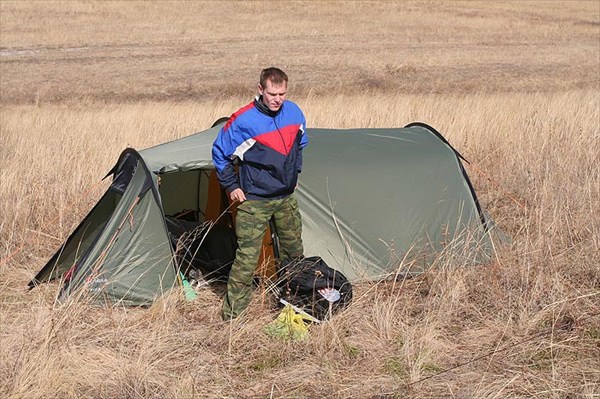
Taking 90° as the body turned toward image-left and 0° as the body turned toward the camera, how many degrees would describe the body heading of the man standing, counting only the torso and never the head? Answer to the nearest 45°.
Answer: approximately 315°
